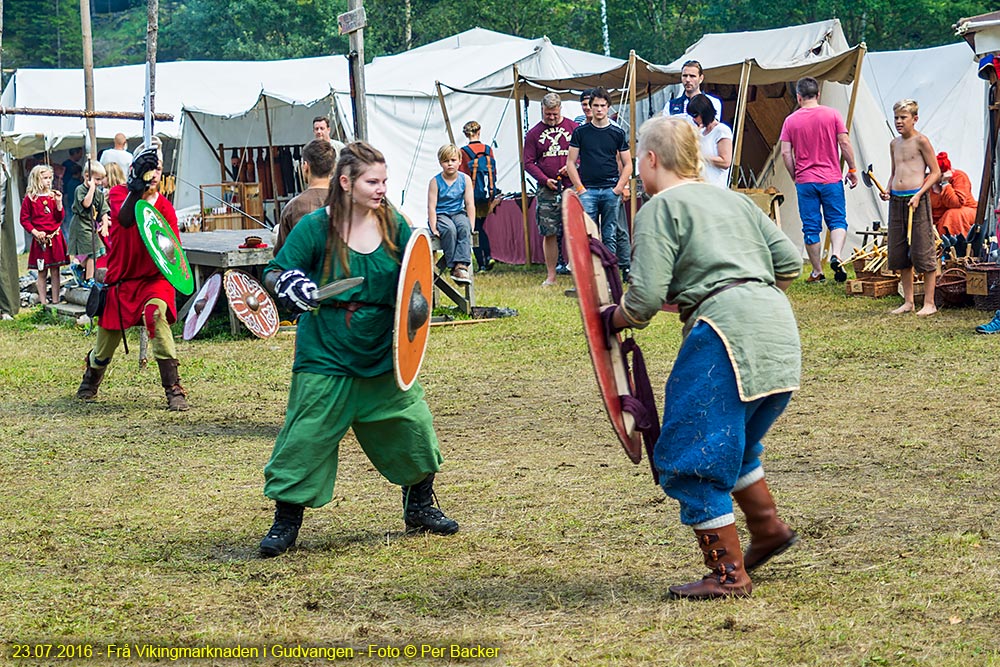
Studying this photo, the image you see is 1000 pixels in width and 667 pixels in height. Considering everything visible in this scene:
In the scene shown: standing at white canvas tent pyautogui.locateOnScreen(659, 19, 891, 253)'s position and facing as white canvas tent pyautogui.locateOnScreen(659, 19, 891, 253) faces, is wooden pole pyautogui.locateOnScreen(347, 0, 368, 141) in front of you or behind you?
in front

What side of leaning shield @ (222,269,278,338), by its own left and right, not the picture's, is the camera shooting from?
front

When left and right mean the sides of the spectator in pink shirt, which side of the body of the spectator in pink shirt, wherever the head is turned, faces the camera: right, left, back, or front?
back

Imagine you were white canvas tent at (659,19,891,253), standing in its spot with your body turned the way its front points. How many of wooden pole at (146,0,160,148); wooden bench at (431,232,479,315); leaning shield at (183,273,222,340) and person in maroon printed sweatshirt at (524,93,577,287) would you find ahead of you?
4

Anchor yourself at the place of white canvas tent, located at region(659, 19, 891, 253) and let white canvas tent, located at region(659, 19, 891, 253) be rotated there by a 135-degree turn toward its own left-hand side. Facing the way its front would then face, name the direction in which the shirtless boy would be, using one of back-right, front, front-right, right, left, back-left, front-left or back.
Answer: right

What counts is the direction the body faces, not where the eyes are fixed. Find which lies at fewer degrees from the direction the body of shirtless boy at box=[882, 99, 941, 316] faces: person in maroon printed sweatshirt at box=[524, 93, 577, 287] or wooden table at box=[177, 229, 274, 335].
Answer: the wooden table

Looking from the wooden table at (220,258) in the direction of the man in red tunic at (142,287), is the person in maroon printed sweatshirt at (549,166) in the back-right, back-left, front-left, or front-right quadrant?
back-left

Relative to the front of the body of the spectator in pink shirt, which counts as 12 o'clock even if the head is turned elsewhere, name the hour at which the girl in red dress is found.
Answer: The girl in red dress is roughly at 9 o'clock from the spectator in pink shirt.

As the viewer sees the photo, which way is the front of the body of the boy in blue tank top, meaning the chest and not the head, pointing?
toward the camera

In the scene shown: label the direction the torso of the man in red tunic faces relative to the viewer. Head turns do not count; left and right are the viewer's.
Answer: facing the viewer and to the right of the viewer

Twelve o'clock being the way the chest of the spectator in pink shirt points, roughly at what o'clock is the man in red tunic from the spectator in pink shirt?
The man in red tunic is roughly at 7 o'clock from the spectator in pink shirt.

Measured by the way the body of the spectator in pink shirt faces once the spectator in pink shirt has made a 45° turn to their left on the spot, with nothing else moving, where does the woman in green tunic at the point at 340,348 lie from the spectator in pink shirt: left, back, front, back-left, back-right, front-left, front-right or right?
back-left

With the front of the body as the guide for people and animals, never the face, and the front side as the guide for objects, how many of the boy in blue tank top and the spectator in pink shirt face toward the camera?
1

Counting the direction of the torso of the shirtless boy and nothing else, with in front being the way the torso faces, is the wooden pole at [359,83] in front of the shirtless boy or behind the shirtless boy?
in front
